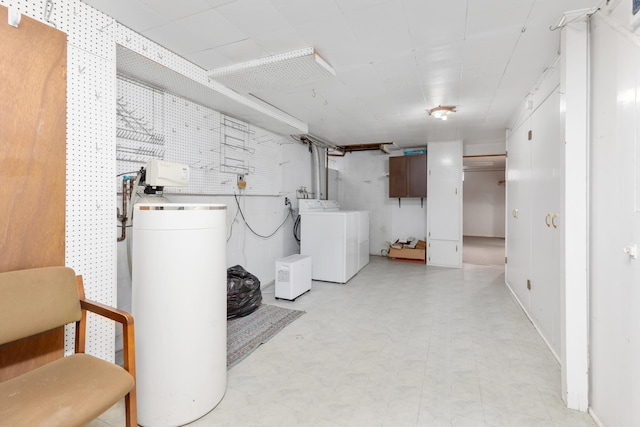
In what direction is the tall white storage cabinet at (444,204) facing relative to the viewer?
toward the camera

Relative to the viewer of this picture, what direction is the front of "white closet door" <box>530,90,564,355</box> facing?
facing to the left of the viewer

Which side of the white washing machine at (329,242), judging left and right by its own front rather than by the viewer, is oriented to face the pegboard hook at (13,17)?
right

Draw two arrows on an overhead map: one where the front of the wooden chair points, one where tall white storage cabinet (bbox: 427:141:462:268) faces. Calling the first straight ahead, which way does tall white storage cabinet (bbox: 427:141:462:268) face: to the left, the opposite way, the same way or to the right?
to the right

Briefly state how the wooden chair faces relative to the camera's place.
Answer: facing the viewer and to the right of the viewer

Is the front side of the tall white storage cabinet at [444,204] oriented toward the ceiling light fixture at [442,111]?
yes

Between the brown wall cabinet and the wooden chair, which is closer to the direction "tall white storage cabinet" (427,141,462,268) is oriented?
the wooden chair

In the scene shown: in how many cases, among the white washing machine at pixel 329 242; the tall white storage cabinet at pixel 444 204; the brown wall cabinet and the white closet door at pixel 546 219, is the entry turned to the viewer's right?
1

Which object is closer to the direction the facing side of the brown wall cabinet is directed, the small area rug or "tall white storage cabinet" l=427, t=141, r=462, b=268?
the small area rug

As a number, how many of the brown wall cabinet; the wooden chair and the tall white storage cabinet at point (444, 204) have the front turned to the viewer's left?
0

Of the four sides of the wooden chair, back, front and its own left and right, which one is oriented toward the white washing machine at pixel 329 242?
left

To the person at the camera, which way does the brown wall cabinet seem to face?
facing the viewer

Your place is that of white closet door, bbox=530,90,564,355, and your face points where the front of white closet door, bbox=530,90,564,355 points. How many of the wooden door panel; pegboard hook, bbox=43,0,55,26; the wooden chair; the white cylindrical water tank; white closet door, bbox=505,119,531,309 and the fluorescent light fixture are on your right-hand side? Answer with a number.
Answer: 1

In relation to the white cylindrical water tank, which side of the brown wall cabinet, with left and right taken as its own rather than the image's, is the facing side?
front

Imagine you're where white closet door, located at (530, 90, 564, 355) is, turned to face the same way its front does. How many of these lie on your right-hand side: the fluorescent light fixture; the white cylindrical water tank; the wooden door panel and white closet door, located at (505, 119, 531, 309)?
1
